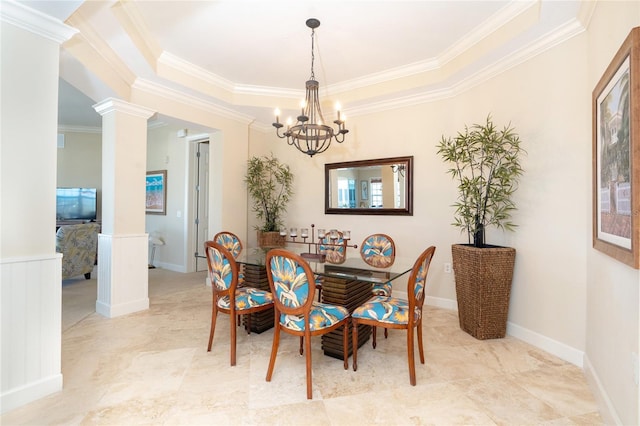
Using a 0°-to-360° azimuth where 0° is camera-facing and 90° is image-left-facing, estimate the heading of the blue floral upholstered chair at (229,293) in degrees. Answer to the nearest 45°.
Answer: approximately 225°

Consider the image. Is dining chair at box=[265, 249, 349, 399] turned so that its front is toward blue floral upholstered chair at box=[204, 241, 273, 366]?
no

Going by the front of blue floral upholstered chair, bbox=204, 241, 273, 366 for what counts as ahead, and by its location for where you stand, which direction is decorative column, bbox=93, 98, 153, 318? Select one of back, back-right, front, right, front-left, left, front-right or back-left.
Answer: left

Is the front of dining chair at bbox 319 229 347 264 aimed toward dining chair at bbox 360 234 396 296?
no

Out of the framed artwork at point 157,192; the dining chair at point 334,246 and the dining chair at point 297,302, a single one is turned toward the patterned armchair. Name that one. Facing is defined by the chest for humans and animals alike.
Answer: the framed artwork

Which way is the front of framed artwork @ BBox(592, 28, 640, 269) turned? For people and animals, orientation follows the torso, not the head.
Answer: to the viewer's left

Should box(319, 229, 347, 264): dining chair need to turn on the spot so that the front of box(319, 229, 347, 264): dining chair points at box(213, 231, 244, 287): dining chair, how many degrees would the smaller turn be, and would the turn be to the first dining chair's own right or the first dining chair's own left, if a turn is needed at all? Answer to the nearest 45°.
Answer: approximately 90° to the first dining chair's own right

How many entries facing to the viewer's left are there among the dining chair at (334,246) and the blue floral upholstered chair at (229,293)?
0

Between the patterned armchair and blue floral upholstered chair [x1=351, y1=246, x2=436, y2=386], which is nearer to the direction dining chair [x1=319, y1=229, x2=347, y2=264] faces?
the blue floral upholstered chair

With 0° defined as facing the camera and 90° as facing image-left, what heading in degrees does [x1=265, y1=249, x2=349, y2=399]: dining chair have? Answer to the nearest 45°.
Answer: approximately 225°

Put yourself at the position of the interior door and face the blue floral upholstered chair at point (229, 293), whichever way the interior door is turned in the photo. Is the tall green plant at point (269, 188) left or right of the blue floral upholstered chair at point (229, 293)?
left

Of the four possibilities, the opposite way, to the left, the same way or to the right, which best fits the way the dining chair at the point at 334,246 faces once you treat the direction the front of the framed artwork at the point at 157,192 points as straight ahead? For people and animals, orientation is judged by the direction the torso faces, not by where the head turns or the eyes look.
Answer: the same way

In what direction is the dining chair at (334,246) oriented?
toward the camera

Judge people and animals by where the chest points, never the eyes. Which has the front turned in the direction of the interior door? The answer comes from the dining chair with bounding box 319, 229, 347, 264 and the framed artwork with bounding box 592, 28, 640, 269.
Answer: the framed artwork

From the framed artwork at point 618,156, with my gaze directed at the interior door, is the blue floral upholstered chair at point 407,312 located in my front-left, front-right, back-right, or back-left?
front-left
